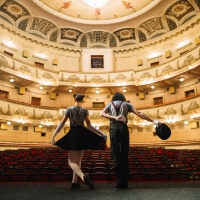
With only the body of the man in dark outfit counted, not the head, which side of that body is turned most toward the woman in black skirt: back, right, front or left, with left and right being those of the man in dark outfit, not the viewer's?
left

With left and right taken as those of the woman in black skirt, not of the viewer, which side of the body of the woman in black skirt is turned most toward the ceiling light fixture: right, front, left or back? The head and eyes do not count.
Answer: front

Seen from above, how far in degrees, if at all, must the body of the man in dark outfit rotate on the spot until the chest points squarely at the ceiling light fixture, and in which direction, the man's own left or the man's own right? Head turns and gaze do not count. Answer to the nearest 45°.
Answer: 0° — they already face it

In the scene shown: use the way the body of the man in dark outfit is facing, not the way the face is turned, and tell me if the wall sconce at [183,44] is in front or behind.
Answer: in front

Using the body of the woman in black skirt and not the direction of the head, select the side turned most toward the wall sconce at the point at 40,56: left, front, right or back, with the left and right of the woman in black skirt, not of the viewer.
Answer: front

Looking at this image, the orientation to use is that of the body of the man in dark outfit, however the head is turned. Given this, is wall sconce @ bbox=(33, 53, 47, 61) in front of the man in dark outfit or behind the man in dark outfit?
in front

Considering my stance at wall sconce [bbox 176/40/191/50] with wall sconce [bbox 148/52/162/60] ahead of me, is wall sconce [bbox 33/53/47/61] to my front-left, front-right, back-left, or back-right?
front-left

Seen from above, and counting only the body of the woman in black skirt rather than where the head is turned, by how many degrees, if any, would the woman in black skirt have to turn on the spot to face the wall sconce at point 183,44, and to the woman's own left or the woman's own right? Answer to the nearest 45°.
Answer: approximately 45° to the woman's own right

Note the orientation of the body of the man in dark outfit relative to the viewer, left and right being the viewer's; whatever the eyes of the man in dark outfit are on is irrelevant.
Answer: facing away from the viewer

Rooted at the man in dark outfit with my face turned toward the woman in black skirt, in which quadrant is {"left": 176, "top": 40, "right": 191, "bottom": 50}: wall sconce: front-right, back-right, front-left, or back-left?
back-right

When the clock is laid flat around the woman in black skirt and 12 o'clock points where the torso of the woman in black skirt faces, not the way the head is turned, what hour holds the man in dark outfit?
The man in dark outfit is roughly at 3 o'clock from the woman in black skirt.

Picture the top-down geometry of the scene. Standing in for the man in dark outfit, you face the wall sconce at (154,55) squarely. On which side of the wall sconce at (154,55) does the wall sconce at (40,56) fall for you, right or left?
left

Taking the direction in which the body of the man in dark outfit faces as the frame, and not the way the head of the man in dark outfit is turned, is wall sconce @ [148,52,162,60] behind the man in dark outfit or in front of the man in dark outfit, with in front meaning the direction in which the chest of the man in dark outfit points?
in front

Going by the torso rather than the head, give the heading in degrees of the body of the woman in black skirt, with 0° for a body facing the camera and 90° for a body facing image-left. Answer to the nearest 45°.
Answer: approximately 180°

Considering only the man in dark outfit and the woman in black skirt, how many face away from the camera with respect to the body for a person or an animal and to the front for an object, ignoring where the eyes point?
2
